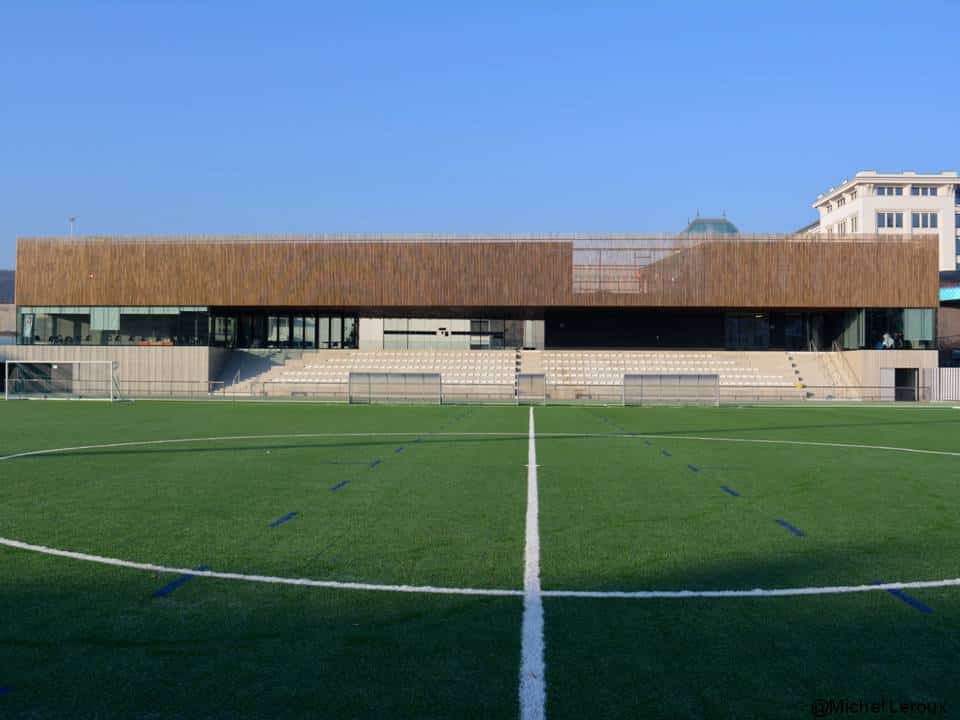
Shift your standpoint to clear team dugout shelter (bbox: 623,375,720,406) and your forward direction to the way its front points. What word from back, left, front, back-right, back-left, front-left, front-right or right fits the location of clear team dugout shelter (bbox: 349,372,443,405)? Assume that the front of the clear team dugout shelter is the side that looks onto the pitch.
right
